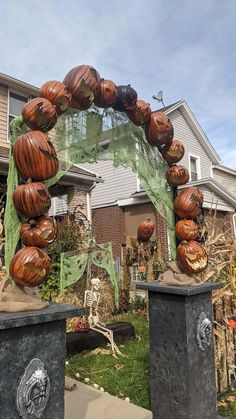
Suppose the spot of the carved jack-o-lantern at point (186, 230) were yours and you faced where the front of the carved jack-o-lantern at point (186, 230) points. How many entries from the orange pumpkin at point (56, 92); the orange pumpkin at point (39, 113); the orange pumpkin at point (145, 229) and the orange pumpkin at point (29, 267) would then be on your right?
3

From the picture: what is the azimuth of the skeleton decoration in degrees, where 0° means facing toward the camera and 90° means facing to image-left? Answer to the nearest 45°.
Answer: approximately 315°

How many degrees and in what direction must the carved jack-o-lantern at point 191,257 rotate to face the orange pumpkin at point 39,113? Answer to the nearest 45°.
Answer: approximately 90° to its right

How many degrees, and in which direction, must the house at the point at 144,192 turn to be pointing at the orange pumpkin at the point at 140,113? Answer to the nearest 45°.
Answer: approximately 45° to its right

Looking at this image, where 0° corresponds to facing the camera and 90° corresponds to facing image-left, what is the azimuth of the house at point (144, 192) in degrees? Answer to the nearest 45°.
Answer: approximately 315°

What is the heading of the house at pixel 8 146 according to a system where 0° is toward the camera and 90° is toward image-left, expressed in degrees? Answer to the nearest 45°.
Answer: approximately 315°

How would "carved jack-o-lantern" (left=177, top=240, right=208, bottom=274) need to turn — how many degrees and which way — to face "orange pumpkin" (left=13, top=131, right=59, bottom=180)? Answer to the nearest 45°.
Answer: approximately 90° to its right

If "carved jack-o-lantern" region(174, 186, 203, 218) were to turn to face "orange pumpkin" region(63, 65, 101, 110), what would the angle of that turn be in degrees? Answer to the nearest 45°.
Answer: approximately 90° to its right

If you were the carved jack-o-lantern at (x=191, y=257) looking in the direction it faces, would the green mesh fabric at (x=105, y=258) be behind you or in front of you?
behind
